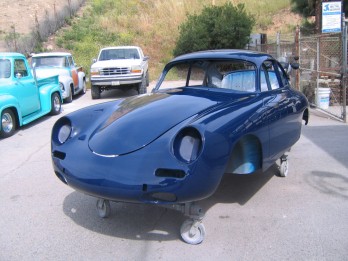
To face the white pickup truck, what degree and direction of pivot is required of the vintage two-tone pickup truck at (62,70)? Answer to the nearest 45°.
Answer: approximately 90° to its left

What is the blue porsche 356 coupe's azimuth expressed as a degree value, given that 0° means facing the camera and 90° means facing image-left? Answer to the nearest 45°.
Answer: approximately 45°

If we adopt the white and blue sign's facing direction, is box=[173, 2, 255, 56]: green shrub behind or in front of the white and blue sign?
behind

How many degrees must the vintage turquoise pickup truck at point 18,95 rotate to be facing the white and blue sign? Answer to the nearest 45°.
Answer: approximately 135° to its left

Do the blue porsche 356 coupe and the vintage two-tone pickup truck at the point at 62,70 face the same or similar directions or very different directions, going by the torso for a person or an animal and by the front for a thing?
same or similar directions

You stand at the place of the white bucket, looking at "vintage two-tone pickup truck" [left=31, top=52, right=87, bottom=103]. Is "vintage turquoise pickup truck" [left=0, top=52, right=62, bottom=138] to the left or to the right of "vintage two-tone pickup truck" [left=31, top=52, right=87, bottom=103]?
left

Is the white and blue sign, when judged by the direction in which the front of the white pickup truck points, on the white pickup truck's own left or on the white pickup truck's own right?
on the white pickup truck's own left

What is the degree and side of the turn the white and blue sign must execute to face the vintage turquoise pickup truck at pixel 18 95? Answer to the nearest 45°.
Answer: approximately 45° to its right

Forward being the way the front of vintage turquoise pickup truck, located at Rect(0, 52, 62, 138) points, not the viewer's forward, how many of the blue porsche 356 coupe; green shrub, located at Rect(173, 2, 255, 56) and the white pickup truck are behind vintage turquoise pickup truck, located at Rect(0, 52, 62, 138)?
2

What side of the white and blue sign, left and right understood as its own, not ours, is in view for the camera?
front

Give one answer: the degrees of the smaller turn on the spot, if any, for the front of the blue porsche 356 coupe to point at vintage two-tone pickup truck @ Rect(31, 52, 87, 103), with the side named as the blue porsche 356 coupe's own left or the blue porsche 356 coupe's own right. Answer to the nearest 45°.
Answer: approximately 135° to the blue porsche 356 coupe's own right

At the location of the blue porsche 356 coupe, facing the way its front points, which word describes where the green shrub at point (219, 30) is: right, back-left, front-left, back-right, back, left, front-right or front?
back-right

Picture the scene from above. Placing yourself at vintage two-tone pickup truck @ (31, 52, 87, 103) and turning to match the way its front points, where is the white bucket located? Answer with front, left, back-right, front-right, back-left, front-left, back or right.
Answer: left

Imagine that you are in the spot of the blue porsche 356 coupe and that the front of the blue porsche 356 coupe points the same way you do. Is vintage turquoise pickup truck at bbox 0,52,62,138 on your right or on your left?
on your right

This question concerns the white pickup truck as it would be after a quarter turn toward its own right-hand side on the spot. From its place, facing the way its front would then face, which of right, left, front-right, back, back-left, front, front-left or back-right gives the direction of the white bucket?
back-left
